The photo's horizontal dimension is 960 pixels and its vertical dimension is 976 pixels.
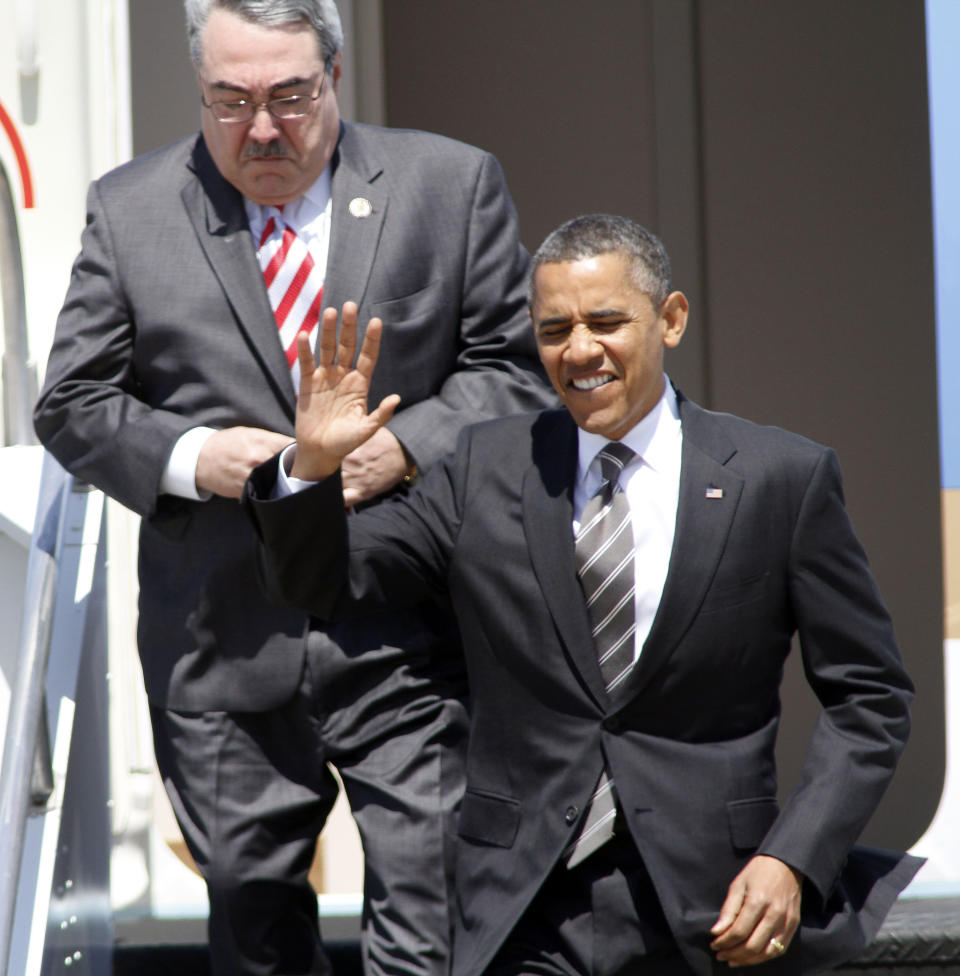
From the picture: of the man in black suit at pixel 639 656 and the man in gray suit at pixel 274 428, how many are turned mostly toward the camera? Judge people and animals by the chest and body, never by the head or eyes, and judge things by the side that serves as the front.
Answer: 2

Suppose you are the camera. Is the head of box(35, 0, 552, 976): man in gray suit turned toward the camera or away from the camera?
toward the camera

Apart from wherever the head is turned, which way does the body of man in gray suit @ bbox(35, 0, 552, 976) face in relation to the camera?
toward the camera

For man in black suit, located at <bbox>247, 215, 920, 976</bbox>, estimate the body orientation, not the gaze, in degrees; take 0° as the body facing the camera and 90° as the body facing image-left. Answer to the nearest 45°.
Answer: approximately 0°

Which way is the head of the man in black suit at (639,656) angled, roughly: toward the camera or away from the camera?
toward the camera

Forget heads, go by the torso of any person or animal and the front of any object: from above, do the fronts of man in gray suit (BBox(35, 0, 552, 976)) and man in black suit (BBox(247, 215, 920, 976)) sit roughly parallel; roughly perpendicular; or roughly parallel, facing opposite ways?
roughly parallel
